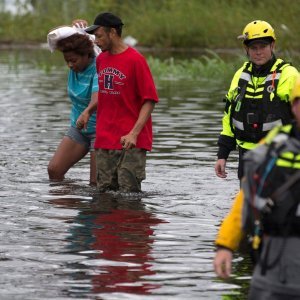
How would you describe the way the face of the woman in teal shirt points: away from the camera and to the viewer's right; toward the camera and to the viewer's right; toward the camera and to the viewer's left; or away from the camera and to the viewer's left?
toward the camera and to the viewer's left

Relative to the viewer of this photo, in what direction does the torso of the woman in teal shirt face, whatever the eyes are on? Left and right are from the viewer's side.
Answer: facing the viewer and to the left of the viewer

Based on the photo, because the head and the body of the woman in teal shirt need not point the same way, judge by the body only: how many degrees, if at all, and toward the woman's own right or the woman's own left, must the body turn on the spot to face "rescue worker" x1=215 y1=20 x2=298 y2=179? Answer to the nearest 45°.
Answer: approximately 90° to the woman's own left

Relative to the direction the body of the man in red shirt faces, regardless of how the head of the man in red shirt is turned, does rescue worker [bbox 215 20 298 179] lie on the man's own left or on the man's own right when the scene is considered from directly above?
on the man's own left

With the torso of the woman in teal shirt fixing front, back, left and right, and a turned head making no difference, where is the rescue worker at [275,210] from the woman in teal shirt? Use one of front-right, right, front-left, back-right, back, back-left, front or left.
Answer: front-left

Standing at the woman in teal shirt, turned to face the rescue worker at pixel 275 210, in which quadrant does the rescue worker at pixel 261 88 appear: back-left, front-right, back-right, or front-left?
front-left

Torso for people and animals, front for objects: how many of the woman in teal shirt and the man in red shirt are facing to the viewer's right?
0

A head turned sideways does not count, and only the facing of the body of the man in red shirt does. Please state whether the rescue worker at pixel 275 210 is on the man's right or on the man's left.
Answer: on the man's left

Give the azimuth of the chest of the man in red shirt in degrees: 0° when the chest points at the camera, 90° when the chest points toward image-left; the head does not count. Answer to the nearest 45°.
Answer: approximately 45°
